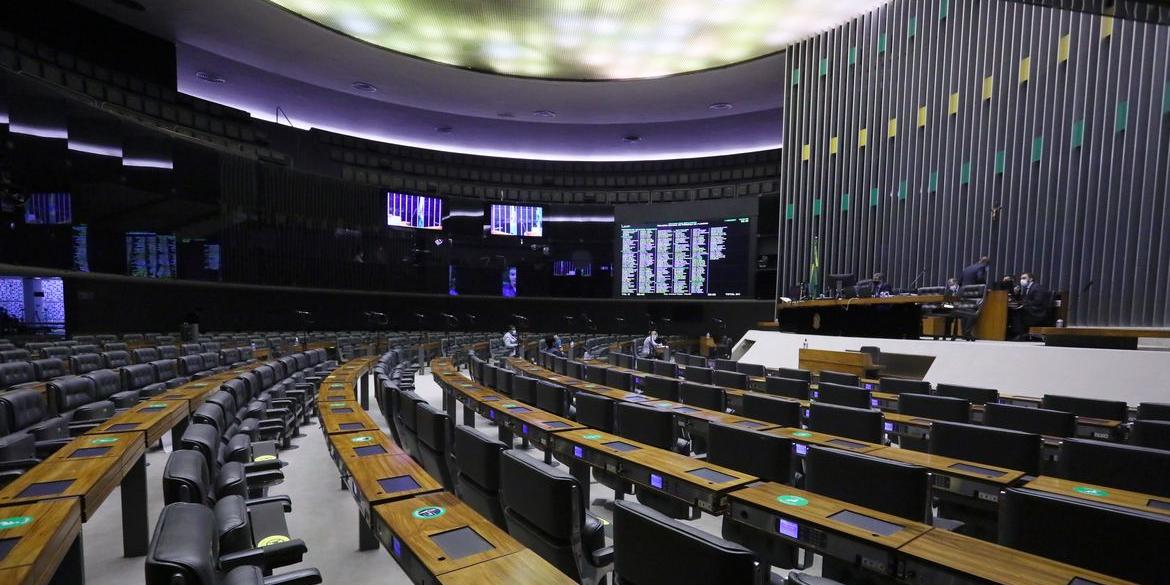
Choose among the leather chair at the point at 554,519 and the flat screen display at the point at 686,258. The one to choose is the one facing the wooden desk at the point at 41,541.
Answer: the flat screen display

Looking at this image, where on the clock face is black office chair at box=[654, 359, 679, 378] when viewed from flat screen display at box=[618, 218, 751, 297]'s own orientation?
The black office chair is roughly at 12 o'clock from the flat screen display.

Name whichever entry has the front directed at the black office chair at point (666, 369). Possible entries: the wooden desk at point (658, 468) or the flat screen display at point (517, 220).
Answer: the flat screen display

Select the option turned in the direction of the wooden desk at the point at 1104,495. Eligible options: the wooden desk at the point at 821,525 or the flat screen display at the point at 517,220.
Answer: the flat screen display

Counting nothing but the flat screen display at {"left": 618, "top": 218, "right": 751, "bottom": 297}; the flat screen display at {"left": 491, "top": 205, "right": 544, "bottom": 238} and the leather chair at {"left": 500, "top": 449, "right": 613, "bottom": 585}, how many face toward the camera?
2

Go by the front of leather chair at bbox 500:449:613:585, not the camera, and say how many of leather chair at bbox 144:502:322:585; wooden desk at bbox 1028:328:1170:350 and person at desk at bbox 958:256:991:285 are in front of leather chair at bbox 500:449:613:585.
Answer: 2

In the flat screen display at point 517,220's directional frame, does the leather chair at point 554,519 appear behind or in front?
in front

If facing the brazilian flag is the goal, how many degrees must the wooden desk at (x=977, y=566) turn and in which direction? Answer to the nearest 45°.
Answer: approximately 135° to its right

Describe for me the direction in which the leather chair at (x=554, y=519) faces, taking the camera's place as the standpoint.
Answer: facing away from the viewer and to the right of the viewer

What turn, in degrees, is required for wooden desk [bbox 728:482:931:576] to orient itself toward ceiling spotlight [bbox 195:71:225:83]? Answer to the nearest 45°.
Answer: approximately 90° to its right

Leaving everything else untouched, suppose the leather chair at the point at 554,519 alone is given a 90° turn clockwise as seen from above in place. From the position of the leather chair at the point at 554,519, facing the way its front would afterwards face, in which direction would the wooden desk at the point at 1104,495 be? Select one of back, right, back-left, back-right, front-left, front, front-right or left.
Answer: front-left

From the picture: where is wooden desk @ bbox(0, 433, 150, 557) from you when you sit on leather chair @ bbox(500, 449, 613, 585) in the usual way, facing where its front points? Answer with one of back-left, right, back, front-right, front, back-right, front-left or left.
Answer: back-left
